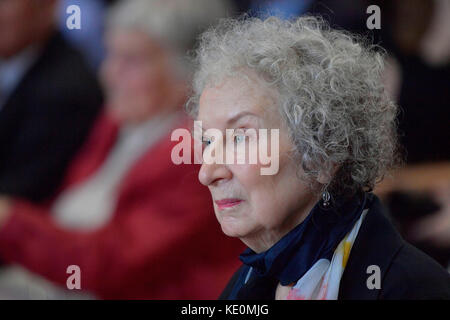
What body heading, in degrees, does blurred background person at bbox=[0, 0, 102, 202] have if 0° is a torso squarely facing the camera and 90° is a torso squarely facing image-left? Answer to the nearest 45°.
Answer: approximately 45°

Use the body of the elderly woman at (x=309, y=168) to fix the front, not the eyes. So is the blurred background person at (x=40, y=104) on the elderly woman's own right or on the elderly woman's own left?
on the elderly woman's own right

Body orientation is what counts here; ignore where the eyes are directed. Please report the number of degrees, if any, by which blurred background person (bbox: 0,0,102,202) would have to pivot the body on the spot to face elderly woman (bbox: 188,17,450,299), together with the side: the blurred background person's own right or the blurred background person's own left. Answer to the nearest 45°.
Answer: approximately 90° to the blurred background person's own left

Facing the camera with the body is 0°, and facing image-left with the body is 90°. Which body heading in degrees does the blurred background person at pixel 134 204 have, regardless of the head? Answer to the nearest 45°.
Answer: approximately 45°

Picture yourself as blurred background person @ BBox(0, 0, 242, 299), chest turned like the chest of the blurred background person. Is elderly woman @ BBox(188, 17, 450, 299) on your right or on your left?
on your left

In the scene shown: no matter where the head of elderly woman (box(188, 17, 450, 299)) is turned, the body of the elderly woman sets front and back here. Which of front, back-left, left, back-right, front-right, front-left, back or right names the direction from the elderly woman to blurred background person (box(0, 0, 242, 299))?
right

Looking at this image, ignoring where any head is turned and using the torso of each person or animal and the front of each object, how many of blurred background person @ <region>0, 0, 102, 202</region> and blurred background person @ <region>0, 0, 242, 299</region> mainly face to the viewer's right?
0

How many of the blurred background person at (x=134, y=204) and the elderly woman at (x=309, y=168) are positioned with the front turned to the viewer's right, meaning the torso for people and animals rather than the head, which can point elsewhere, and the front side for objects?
0
